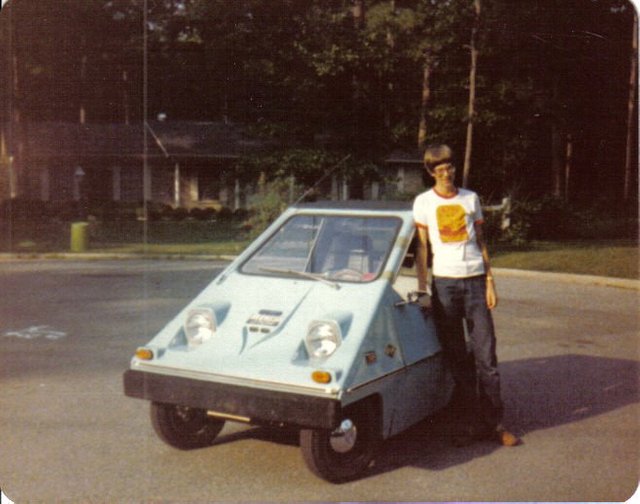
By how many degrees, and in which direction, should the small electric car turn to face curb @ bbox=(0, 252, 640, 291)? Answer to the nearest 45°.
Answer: approximately 135° to its right

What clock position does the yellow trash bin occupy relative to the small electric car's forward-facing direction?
The yellow trash bin is roughly at 4 o'clock from the small electric car.

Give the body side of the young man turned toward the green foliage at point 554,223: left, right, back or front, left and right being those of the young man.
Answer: back

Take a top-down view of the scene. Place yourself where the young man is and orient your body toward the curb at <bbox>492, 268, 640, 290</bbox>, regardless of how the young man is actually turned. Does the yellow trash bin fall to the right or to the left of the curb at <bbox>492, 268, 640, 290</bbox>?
left

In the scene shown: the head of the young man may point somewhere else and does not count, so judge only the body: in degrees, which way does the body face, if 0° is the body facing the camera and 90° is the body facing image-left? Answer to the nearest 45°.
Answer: approximately 0°

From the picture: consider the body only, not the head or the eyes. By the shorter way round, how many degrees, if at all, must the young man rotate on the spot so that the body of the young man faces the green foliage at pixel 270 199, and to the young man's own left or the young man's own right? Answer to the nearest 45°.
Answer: approximately 180°

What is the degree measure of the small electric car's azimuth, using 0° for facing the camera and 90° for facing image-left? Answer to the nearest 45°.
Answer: approximately 45°

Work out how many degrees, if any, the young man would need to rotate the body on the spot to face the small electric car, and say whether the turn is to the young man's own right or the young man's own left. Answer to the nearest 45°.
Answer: approximately 45° to the young man's own right

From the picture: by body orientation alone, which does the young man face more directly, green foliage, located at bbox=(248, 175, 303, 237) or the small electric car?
the small electric car
